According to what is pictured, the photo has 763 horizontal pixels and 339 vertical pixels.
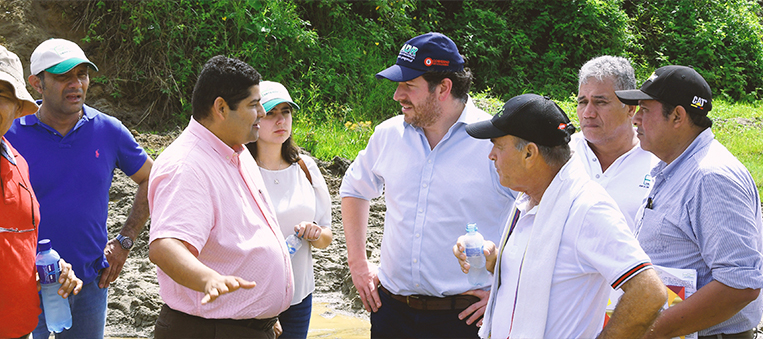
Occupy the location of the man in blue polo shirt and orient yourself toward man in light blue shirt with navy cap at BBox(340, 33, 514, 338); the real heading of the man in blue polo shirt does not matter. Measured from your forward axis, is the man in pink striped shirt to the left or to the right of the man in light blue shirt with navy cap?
right

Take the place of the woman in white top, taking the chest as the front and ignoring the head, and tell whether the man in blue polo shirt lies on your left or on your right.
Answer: on your right

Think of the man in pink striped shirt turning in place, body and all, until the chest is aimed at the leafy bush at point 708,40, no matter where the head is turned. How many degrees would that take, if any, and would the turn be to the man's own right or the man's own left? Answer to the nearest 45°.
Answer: approximately 90° to the man's own left

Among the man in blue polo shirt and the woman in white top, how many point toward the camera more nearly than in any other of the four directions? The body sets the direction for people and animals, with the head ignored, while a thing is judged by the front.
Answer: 2

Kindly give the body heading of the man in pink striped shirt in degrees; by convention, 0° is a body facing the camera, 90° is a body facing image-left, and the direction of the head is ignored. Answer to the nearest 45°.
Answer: approximately 315°

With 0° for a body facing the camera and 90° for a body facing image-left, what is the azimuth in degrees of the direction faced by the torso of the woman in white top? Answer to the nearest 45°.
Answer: approximately 0°

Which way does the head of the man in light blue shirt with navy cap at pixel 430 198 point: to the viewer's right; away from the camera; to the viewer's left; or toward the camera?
to the viewer's left

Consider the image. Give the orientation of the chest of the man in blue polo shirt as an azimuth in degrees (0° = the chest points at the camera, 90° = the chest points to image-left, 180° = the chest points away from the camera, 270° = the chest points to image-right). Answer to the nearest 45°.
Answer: approximately 0°

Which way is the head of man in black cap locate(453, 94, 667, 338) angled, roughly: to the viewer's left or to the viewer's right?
to the viewer's left

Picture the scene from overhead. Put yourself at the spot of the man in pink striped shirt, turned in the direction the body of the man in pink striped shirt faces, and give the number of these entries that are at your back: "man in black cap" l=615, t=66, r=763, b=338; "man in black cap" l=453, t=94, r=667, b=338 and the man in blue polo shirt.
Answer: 1
